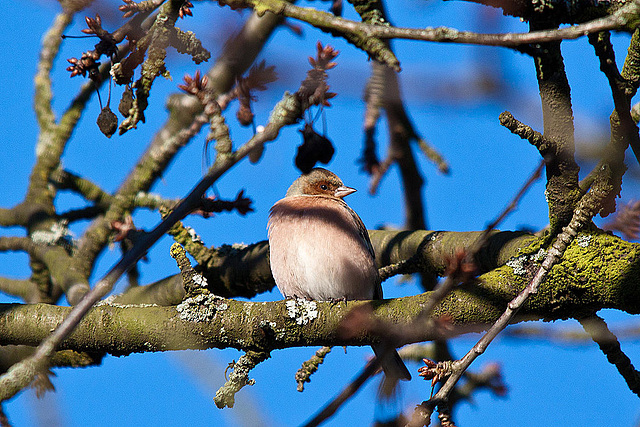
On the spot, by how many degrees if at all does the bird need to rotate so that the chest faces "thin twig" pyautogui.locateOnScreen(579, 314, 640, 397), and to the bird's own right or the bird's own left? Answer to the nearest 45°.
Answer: approximately 90° to the bird's own left

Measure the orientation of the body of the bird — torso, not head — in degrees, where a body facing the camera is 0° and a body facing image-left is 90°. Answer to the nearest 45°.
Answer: approximately 45°
